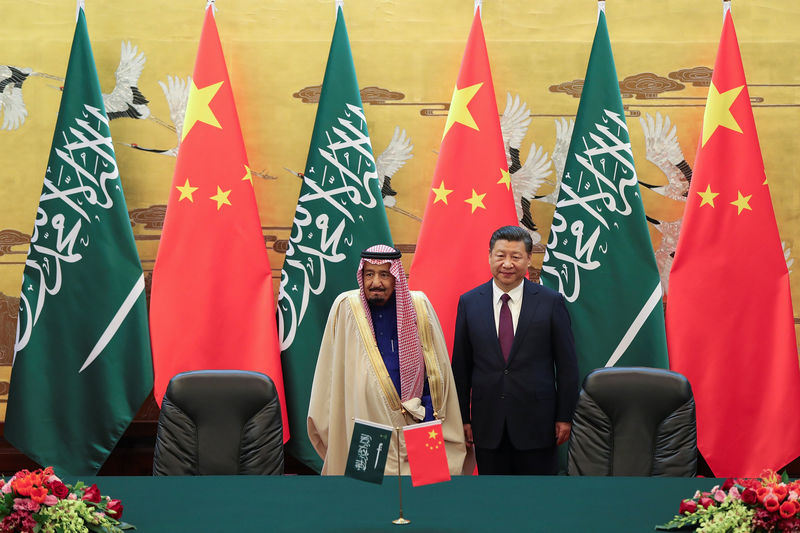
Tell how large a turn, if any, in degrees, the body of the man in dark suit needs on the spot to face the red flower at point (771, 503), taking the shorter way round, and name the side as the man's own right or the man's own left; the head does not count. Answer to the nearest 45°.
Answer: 0° — they already face it

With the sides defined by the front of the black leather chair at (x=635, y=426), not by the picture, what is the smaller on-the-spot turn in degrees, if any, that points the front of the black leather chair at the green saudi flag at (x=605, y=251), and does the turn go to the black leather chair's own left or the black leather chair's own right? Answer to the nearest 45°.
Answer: approximately 180°

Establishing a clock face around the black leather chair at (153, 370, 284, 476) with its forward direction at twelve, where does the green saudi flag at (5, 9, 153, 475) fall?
The green saudi flag is roughly at 5 o'clock from the black leather chair.

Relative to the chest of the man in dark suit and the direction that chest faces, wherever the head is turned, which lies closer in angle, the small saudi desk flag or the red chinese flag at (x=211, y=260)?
the small saudi desk flag

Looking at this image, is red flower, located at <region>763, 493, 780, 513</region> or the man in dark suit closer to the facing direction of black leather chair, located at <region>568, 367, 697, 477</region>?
the red flower

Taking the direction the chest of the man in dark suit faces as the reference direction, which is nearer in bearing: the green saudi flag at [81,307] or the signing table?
the signing table

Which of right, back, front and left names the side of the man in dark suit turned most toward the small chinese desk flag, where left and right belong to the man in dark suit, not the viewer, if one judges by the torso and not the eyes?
front

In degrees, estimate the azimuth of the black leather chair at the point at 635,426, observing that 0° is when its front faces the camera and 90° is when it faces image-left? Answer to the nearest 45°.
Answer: approximately 0°
